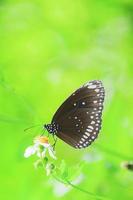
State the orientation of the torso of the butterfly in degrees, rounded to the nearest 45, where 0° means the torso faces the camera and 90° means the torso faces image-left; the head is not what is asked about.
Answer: approximately 90°
